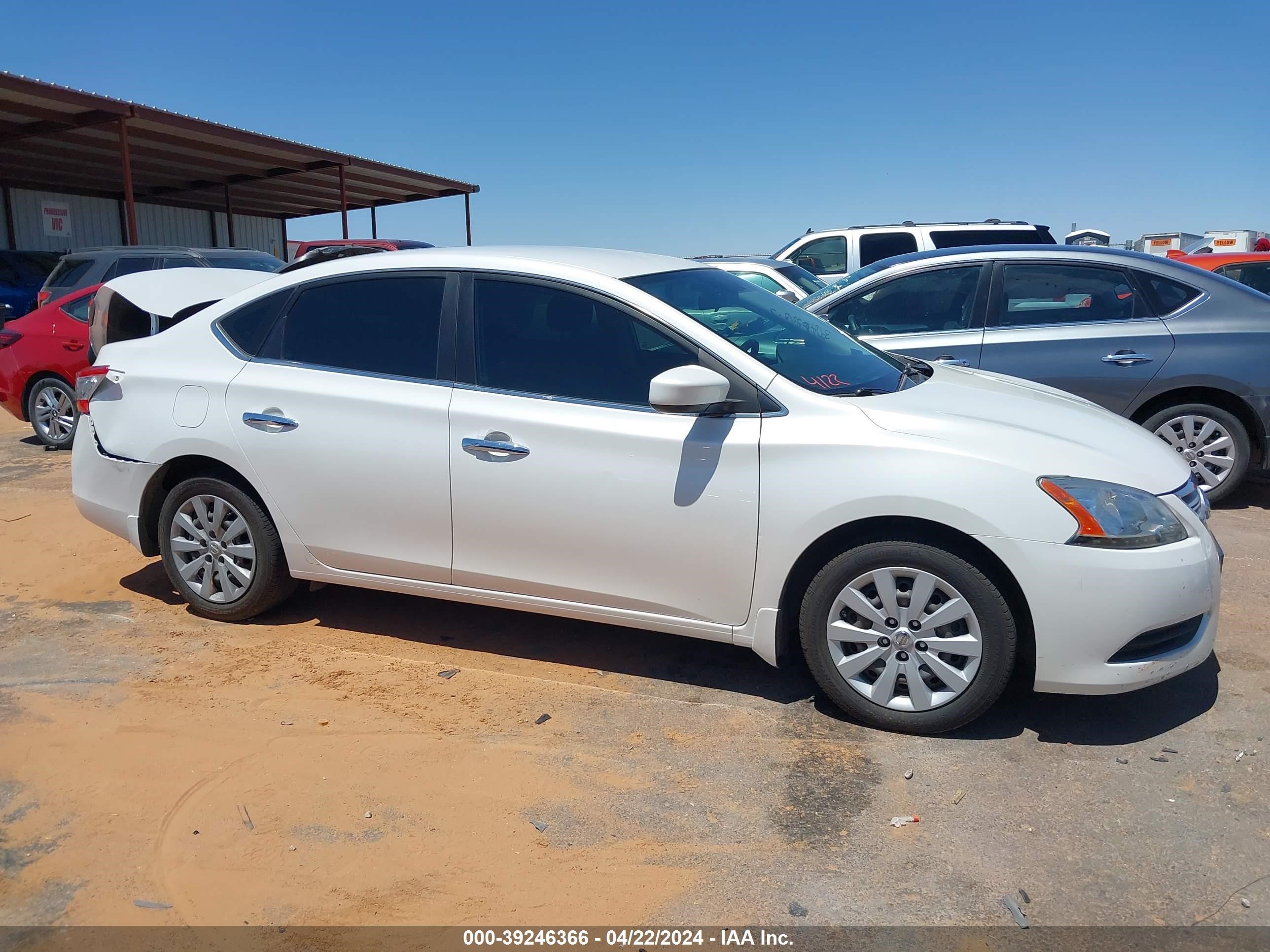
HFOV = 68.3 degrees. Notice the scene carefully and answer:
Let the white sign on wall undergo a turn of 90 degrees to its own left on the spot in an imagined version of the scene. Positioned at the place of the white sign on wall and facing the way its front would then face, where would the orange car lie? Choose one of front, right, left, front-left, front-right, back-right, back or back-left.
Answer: front-right

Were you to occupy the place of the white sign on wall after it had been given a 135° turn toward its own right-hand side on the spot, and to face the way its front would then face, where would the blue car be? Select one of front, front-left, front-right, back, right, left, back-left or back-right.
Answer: back-left

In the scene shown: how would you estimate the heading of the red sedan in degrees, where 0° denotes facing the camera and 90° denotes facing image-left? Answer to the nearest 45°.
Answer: approximately 225°

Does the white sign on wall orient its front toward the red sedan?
yes

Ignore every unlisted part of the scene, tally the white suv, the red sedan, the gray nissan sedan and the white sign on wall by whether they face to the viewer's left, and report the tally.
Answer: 2

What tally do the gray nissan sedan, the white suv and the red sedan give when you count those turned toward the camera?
0

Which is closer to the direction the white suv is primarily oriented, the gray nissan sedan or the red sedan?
the red sedan

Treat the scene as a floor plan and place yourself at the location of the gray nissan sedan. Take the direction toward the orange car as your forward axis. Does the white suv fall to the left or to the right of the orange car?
left

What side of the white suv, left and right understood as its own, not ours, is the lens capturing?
left

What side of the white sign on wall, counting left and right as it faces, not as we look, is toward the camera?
front

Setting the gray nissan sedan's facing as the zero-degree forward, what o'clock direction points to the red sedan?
The red sedan is roughly at 12 o'clock from the gray nissan sedan.

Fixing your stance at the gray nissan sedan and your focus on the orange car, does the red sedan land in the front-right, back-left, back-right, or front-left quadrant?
back-left

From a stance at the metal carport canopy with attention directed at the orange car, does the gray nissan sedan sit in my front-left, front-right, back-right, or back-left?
front-right

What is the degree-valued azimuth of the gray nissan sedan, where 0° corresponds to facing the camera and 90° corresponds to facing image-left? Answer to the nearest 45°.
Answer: approximately 90°
